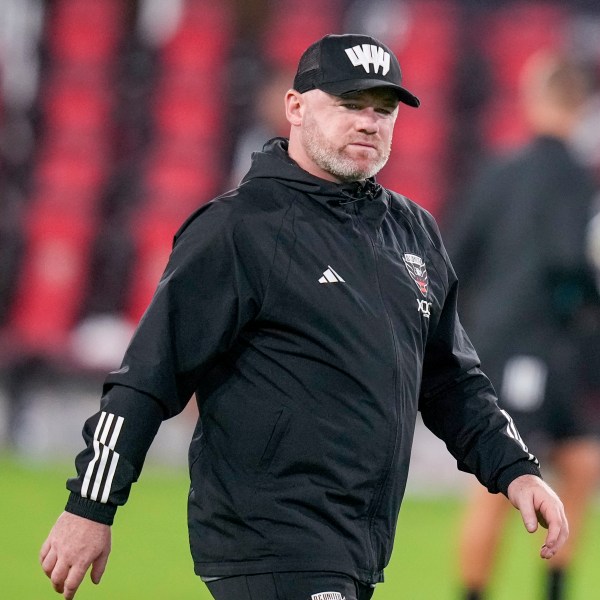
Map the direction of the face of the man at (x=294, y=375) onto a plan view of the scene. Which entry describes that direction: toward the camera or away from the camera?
toward the camera

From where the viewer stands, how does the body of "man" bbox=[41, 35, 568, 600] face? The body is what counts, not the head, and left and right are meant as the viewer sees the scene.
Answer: facing the viewer and to the right of the viewer

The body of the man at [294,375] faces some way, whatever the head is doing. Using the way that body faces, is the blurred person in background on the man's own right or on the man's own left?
on the man's own left
